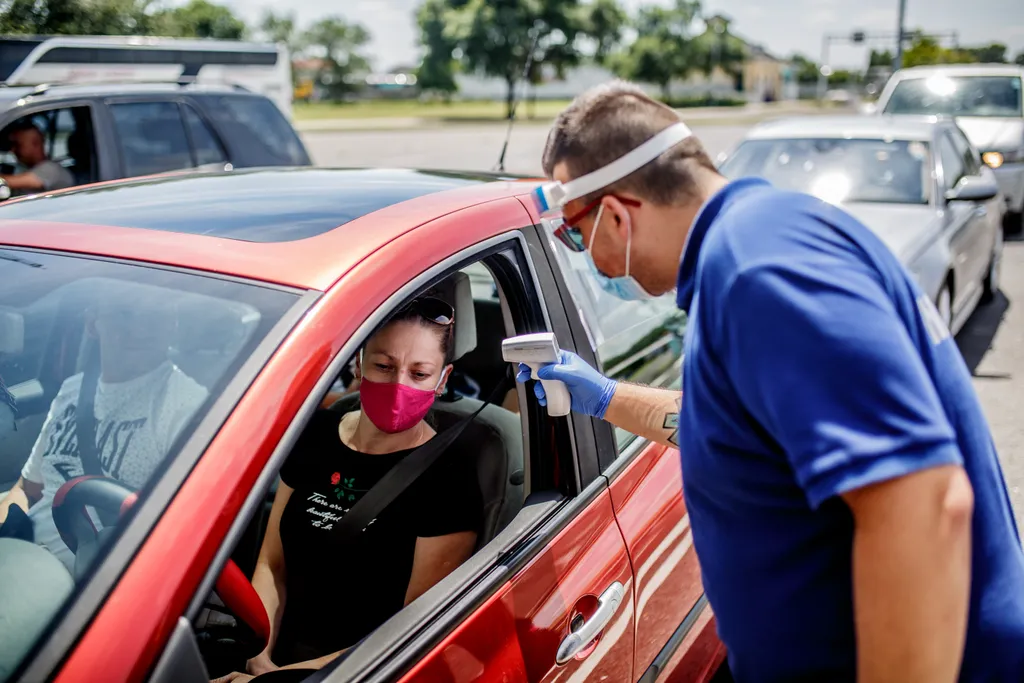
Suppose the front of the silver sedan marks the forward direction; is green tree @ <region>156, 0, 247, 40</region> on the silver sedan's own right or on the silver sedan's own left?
on the silver sedan's own right

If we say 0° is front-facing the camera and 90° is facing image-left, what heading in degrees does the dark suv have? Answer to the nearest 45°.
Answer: approximately 90°

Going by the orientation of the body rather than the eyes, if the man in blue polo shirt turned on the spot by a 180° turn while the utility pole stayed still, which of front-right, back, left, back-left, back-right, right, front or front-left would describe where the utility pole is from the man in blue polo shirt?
left

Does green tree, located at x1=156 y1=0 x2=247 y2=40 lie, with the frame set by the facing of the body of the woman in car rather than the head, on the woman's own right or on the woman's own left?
on the woman's own right

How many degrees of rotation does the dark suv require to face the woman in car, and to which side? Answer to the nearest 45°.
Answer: approximately 90° to its left

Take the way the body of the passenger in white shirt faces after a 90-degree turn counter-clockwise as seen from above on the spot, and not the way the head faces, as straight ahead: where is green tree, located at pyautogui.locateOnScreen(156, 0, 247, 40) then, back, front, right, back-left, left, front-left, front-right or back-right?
back-left

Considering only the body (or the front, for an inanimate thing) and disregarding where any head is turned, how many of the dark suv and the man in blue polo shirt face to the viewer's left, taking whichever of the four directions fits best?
2

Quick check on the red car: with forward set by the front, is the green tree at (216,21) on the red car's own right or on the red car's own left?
on the red car's own right

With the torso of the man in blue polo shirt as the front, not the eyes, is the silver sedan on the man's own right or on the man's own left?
on the man's own right

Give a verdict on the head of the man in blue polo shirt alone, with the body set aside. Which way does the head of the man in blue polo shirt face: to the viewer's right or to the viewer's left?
to the viewer's left

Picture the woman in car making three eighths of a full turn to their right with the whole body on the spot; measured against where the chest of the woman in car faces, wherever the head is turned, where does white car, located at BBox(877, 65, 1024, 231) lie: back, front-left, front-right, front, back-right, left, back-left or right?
front-right

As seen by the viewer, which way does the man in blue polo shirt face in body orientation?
to the viewer's left
